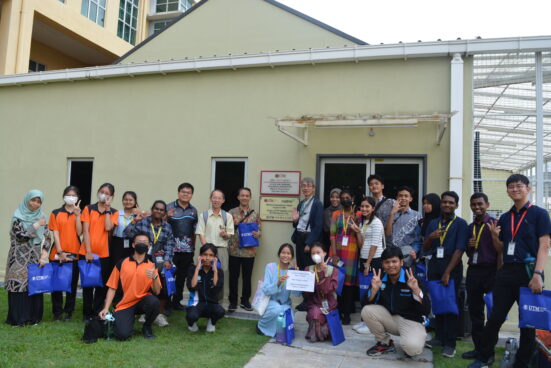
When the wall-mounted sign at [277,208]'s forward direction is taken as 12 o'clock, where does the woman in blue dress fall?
The woman in blue dress is roughly at 12 o'clock from the wall-mounted sign.

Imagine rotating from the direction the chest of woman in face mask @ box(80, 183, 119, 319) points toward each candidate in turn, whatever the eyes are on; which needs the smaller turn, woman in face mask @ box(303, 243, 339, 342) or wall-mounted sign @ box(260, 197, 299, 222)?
the woman in face mask

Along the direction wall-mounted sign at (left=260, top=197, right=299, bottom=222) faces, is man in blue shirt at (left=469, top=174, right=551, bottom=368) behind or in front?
in front

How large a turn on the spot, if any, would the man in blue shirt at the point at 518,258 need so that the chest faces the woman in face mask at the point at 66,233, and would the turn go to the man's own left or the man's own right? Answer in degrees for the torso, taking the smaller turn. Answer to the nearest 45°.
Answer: approximately 45° to the man's own right

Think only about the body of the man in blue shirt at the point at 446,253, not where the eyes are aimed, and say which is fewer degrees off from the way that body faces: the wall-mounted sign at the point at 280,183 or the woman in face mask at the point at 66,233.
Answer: the woman in face mask

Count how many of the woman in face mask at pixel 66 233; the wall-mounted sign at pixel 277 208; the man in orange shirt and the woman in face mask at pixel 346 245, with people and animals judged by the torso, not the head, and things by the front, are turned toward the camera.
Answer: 4

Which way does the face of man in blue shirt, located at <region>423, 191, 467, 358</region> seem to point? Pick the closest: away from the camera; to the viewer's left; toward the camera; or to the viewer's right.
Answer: toward the camera

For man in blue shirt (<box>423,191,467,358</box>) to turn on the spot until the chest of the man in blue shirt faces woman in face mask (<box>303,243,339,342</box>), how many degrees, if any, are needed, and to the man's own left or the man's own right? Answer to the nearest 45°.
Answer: approximately 45° to the man's own right

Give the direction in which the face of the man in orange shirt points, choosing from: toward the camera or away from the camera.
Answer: toward the camera

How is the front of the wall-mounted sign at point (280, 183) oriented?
toward the camera

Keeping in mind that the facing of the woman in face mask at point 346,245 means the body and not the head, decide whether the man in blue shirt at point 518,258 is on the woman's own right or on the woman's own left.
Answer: on the woman's own left

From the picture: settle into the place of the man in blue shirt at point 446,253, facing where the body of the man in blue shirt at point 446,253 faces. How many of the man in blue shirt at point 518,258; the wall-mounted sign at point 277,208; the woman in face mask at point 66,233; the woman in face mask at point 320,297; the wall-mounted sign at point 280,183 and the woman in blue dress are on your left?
1

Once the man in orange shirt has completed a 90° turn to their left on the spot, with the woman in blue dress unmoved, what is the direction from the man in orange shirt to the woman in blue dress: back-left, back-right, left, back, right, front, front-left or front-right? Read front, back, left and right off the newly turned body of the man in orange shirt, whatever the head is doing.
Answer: front

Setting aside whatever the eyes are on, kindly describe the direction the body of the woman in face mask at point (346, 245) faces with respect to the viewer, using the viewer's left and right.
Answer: facing the viewer

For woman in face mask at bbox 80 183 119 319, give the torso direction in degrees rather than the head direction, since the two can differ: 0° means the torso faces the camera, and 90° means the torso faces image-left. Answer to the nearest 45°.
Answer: approximately 0°

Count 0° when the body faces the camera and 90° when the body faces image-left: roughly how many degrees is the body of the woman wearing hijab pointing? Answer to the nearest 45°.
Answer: approximately 315°
